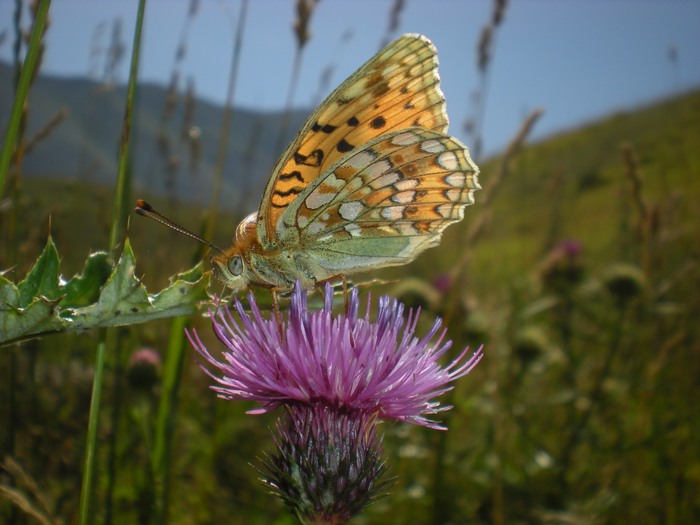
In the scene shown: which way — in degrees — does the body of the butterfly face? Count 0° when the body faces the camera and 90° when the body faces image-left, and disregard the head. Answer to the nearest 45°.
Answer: approximately 90°
